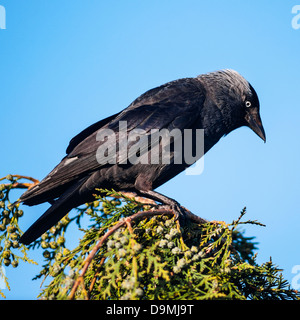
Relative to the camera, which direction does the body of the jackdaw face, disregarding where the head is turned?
to the viewer's right
